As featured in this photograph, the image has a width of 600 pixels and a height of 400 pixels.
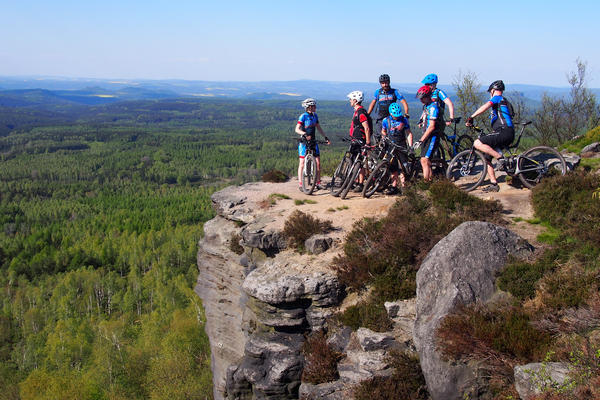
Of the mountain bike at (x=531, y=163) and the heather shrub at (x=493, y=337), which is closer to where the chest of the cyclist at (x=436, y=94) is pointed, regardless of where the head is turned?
the heather shrub

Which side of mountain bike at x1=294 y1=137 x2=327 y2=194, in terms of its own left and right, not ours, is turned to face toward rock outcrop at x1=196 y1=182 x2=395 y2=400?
front

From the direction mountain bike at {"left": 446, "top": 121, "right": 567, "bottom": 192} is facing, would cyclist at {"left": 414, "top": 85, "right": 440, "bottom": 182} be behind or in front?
in front

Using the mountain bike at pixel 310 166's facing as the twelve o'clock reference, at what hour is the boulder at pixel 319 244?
The boulder is roughly at 12 o'clock from the mountain bike.

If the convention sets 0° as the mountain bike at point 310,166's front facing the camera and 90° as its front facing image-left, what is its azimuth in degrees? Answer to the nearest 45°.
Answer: approximately 0°

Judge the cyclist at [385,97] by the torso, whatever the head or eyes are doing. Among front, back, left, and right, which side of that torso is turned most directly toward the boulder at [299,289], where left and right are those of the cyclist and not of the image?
front

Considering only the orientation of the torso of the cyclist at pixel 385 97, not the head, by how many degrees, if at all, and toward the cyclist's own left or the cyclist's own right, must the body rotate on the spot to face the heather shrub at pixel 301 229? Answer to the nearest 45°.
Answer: approximately 45° to the cyclist's own right

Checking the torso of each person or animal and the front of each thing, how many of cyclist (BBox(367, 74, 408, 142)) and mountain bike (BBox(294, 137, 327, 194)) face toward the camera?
2

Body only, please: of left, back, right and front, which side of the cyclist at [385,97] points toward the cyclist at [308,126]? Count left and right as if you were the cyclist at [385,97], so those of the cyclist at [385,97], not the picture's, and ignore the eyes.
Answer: right

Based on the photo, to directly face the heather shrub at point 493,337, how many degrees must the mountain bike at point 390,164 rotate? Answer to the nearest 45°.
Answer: approximately 45° to its left

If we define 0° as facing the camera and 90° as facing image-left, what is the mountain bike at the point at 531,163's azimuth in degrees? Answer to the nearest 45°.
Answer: approximately 90°

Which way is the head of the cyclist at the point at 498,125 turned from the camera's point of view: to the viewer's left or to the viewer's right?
to the viewer's left
